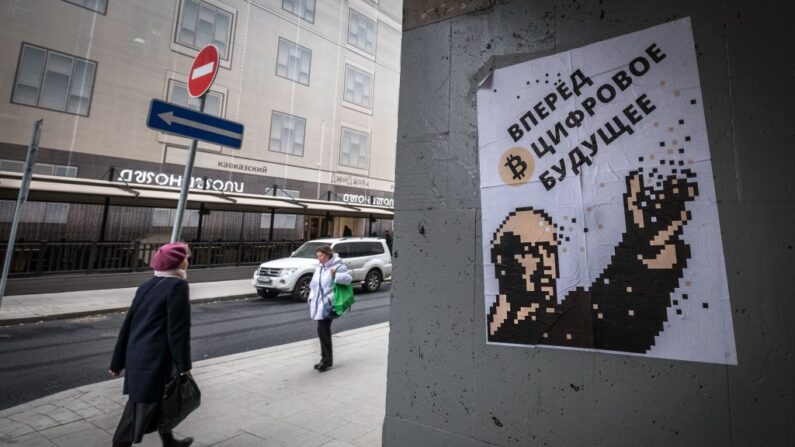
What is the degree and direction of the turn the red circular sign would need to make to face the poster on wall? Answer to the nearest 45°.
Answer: approximately 90° to its left

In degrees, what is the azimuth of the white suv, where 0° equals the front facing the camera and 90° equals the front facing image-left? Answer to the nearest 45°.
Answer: approximately 45°

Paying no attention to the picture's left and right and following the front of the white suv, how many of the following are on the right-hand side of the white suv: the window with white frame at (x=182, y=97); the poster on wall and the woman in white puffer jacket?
1

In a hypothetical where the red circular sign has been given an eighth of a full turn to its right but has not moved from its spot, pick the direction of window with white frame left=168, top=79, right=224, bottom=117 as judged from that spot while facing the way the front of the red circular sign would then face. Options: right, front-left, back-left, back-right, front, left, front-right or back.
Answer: right

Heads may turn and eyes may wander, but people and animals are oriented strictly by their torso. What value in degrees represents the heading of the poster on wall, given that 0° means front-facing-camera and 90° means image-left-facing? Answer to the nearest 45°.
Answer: approximately 45°

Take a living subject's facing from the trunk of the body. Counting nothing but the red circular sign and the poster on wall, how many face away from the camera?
0

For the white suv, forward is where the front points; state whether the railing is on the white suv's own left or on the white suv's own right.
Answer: on the white suv's own right

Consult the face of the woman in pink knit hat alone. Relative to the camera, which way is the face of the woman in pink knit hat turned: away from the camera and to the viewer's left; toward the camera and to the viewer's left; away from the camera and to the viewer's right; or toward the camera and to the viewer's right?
away from the camera and to the viewer's right

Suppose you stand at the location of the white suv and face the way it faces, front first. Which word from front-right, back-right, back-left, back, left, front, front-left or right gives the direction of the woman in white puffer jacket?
front-left

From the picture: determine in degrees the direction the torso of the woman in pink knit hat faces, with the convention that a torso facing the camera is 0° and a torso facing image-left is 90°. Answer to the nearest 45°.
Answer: approximately 225°
